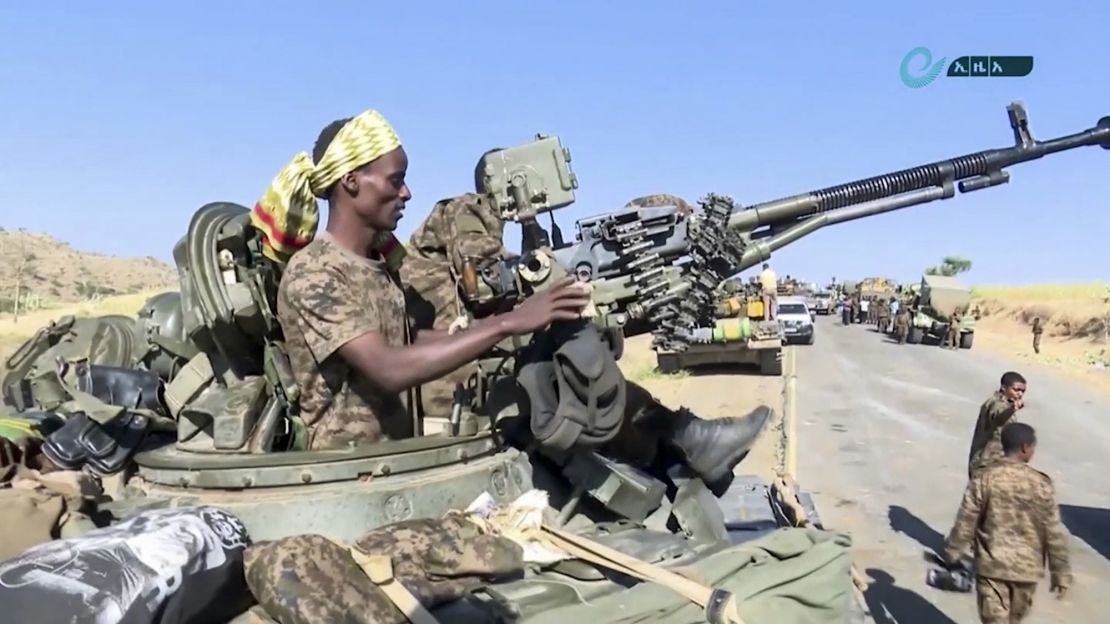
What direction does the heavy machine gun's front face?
to the viewer's right

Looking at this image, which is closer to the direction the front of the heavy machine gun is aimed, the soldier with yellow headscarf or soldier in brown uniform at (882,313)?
the soldier in brown uniform

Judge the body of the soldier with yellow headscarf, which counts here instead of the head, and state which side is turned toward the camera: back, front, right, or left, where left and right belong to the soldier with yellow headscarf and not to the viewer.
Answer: right

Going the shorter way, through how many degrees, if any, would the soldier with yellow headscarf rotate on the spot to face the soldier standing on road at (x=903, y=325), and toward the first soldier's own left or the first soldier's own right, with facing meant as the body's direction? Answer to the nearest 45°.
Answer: approximately 45° to the first soldier's own left

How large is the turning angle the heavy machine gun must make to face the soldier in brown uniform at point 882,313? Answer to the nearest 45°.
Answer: approximately 90° to its left

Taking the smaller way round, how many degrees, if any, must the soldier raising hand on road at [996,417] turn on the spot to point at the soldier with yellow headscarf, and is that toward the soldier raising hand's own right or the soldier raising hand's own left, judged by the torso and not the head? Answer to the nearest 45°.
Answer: approximately 45° to the soldier raising hand's own right

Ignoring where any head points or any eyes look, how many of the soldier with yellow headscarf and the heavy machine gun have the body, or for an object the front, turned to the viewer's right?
2

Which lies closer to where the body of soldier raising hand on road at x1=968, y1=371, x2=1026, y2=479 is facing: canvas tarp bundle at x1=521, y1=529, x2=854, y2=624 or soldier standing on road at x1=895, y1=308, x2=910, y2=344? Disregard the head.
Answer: the canvas tarp bundle

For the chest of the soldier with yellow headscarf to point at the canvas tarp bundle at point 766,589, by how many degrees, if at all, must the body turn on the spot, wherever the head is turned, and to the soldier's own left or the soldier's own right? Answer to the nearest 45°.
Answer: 0° — they already face it

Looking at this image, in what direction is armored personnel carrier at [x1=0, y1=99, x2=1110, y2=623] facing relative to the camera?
to the viewer's right
